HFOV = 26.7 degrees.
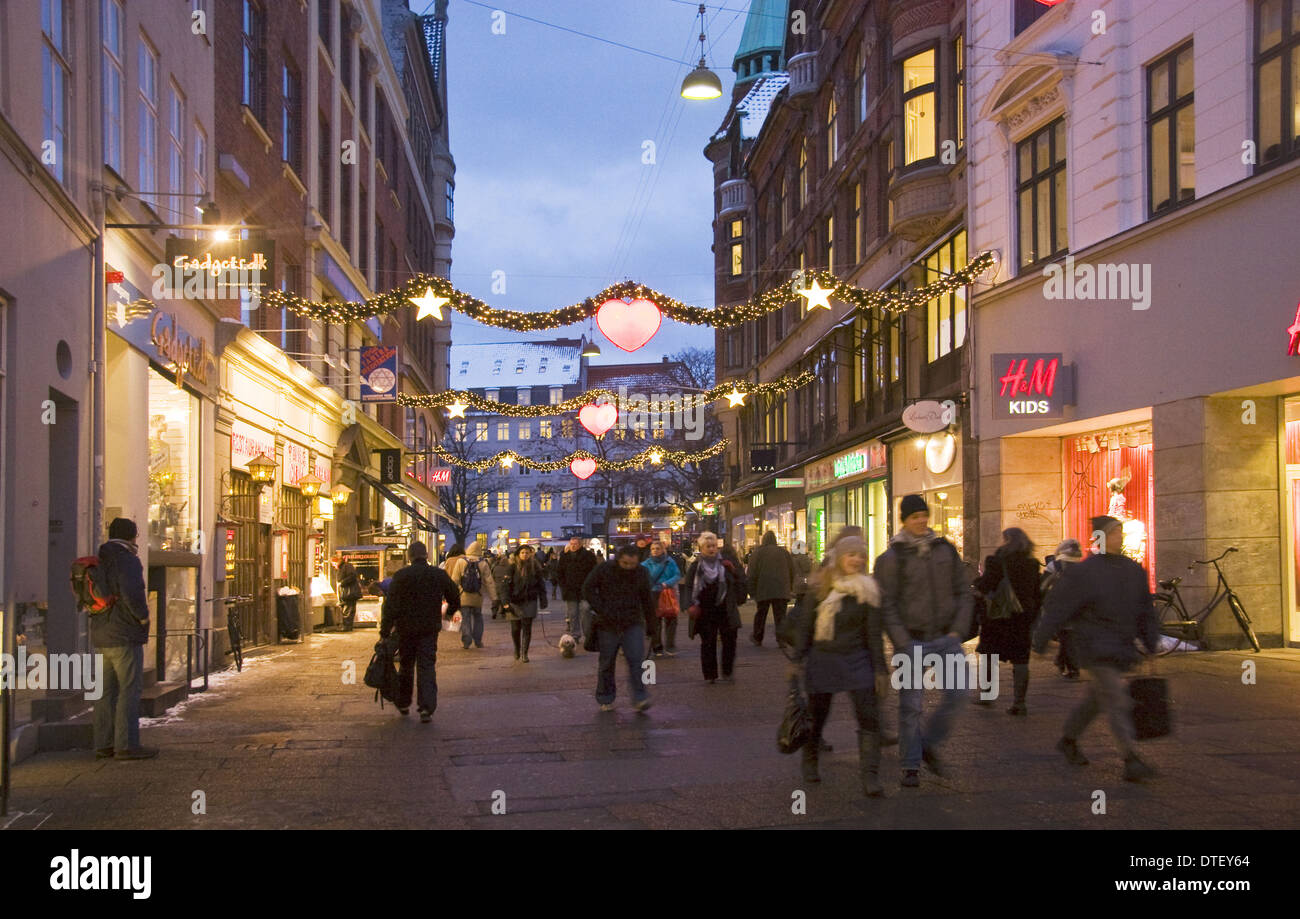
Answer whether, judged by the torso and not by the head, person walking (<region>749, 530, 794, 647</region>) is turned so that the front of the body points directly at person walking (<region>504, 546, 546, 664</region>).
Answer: no

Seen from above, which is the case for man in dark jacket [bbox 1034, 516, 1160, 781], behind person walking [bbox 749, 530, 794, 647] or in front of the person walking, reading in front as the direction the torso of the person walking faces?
behind

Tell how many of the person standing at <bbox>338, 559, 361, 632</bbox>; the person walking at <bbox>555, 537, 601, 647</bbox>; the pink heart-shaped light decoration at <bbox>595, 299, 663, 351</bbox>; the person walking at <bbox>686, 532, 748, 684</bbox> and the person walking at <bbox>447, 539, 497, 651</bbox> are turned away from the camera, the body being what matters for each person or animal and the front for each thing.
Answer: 2

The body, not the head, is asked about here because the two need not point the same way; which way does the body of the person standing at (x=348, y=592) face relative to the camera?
away from the camera

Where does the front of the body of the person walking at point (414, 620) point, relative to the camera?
away from the camera

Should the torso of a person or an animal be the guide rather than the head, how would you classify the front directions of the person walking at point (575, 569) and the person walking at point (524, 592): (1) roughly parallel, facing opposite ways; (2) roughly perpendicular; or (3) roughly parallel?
roughly parallel

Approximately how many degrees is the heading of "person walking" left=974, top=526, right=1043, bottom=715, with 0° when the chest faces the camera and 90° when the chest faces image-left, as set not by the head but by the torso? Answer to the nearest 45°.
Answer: approximately 135°

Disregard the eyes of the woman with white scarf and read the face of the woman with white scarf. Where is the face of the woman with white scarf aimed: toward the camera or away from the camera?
toward the camera

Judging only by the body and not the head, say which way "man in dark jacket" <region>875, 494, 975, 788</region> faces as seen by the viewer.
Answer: toward the camera

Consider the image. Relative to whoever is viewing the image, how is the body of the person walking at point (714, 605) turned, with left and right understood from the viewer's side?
facing the viewer

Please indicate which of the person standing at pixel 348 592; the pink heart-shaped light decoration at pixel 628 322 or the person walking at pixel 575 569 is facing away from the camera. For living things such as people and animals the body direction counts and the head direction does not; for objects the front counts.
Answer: the person standing at pixel 348 592

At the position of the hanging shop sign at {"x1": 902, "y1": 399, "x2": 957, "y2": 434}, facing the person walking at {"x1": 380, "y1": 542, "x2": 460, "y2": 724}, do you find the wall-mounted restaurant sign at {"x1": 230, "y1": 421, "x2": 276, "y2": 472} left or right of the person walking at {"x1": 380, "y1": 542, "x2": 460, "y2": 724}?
right

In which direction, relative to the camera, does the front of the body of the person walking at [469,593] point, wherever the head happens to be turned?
away from the camera

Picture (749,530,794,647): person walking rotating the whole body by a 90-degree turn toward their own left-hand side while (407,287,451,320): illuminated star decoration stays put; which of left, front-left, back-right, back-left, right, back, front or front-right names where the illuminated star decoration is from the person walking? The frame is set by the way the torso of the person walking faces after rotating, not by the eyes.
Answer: front
